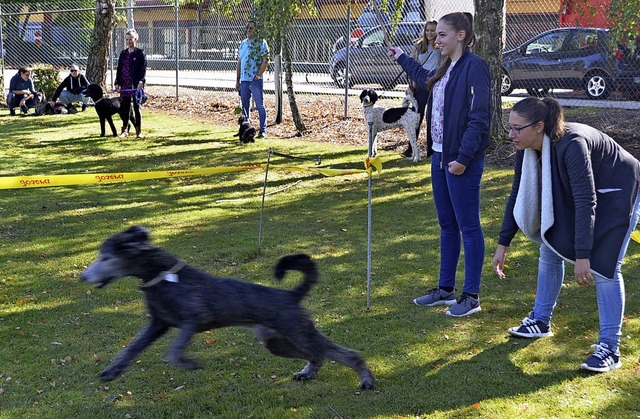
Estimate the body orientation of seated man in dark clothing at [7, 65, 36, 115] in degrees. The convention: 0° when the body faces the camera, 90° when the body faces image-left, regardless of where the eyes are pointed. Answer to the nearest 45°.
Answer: approximately 0°

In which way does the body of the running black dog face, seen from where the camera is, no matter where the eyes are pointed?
to the viewer's left

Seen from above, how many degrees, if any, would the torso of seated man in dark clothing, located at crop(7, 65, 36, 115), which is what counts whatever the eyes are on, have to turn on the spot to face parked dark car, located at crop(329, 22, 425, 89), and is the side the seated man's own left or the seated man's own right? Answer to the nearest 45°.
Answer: approximately 45° to the seated man's own left

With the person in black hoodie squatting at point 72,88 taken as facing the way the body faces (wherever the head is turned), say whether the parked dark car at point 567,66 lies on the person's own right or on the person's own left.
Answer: on the person's own left

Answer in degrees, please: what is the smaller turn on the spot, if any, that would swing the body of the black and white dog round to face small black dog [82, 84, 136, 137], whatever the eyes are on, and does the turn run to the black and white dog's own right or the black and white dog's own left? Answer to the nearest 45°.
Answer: approximately 45° to the black and white dog's own right

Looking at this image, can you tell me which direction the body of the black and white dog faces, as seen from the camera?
to the viewer's left

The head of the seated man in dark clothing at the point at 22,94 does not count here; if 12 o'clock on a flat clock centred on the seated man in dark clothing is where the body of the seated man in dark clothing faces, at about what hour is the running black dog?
The running black dog is roughly at 12 o'clock from the seated man in dark clothing.

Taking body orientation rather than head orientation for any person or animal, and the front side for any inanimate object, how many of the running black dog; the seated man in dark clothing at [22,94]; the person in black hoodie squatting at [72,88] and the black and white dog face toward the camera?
2

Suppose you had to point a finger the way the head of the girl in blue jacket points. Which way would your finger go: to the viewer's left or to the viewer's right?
to the viewer's left
